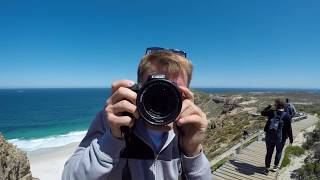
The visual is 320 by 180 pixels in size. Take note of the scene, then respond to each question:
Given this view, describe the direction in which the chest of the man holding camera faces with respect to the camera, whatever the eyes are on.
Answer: toward the camera

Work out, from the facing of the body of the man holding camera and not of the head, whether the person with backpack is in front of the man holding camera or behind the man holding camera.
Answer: behind

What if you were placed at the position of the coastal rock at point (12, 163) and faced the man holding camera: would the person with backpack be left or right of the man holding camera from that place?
left
